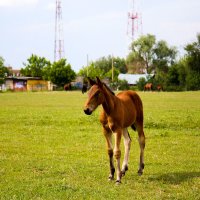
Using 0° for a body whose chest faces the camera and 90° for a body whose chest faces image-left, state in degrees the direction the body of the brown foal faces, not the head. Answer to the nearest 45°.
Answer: approximately 45°
